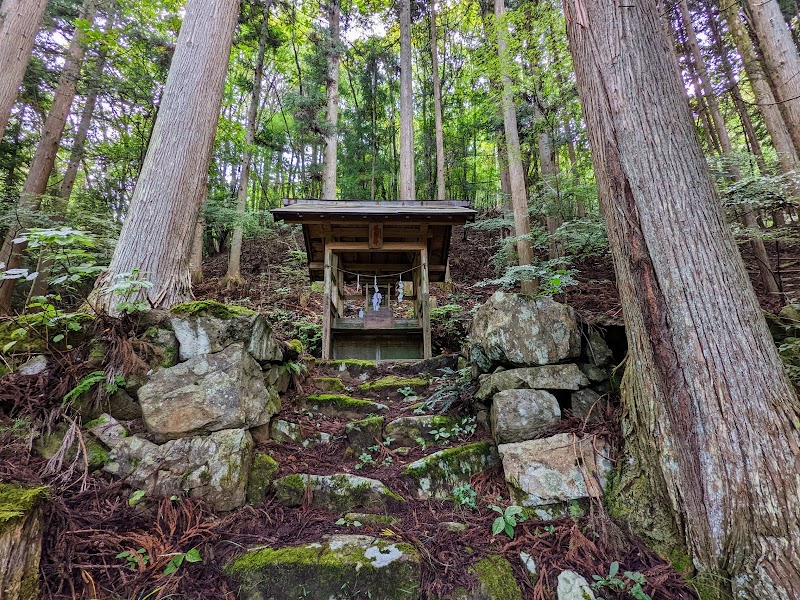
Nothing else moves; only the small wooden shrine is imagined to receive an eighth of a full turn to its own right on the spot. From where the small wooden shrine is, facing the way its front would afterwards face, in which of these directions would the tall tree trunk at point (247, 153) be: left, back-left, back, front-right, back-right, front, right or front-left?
right

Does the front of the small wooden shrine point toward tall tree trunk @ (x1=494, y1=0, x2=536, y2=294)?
no

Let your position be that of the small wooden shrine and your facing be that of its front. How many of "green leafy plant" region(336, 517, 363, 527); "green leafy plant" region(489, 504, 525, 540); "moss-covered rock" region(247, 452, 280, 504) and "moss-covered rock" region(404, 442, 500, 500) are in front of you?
4

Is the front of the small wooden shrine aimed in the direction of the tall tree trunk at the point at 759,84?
no

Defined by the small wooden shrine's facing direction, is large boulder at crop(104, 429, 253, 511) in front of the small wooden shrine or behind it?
in front

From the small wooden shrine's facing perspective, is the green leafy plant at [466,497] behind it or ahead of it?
ahead

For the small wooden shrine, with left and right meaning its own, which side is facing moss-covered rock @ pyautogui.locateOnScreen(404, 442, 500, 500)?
front

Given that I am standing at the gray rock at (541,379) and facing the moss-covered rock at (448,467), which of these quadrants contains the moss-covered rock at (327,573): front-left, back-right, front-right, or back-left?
front-left

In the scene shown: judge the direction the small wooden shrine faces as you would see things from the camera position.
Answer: facing the viewer

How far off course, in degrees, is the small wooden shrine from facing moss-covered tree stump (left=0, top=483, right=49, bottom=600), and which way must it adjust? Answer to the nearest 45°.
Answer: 0° — it already faces it

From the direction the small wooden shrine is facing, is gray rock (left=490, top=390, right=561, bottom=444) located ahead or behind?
ahead

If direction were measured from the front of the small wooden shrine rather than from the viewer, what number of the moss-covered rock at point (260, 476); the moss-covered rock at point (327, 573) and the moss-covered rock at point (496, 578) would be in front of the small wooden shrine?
3

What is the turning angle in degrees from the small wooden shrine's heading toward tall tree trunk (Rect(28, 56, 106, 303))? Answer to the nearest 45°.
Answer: approximately 90° to its right

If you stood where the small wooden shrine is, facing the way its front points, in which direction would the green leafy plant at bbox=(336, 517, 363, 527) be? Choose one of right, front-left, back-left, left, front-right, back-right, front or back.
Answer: front

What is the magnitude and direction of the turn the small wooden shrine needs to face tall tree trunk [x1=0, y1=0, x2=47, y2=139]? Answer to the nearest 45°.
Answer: approximately 90° to its right

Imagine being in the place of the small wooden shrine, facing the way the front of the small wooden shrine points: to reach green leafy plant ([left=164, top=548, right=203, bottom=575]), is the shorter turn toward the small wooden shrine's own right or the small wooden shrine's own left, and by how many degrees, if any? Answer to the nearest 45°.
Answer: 0° — it already faces it

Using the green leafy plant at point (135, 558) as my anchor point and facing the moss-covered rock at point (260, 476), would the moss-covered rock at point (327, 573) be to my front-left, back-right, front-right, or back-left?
front-right
